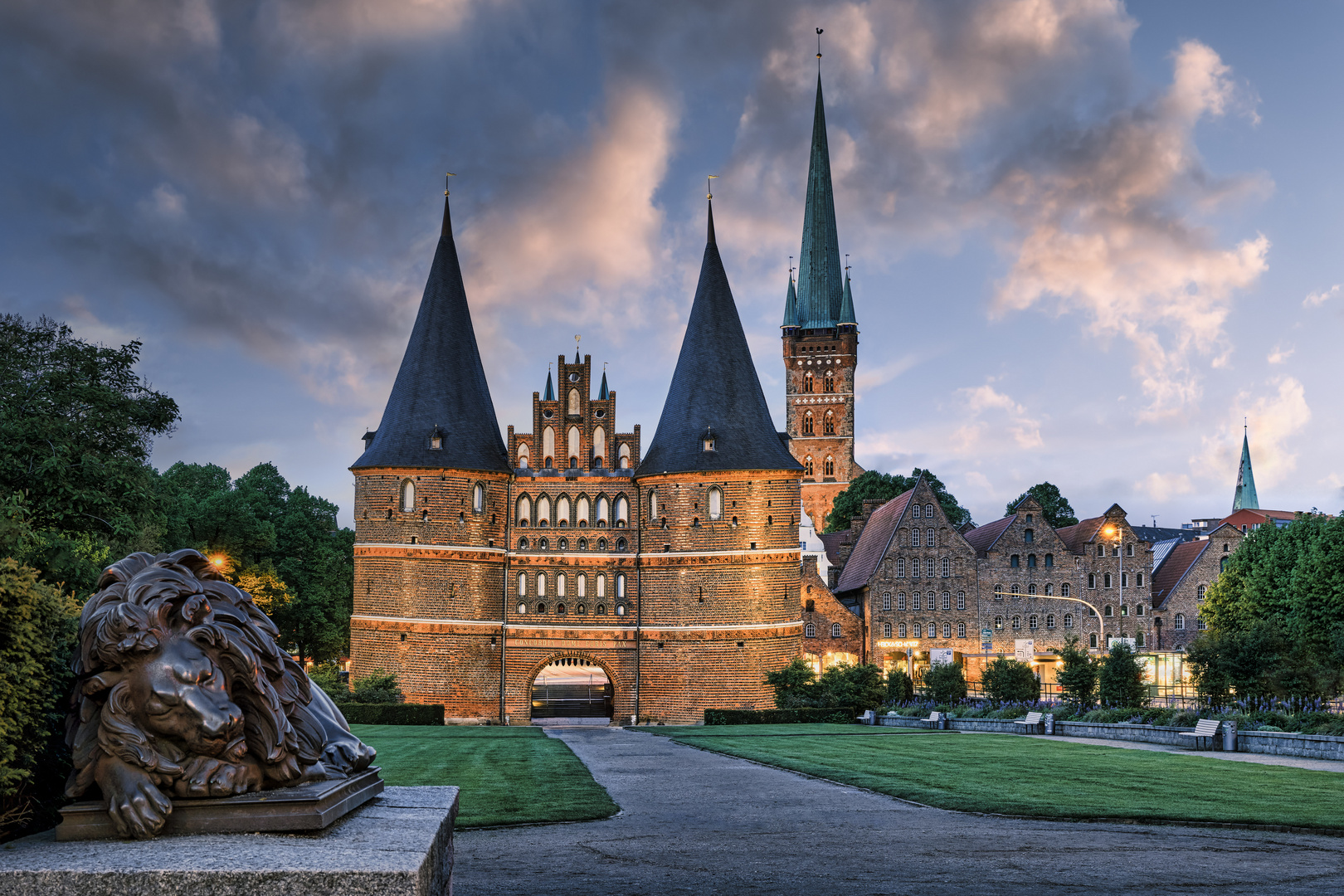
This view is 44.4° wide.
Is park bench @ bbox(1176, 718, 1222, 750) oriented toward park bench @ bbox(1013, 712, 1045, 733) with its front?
no

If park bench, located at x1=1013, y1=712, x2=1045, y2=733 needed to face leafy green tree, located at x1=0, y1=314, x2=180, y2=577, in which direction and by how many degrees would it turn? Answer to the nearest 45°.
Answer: approximately 45° to its right

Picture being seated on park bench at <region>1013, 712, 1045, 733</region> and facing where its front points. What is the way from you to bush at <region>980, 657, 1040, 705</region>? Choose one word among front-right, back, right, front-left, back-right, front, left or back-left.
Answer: back-right

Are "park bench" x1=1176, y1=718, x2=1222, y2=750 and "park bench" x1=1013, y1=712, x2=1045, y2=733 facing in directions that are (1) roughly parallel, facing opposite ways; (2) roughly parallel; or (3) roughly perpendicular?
roughly parallel

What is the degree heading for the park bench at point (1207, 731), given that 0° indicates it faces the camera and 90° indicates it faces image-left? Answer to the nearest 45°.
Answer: approximately 45°

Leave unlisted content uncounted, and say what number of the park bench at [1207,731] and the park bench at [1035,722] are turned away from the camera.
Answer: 0

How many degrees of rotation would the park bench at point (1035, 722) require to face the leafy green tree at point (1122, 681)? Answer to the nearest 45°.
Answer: approximately 135° to its left

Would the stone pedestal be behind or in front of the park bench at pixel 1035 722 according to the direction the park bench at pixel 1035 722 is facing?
in front

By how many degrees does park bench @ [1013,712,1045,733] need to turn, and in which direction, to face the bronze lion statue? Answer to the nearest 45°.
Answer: approximately 45° to its left

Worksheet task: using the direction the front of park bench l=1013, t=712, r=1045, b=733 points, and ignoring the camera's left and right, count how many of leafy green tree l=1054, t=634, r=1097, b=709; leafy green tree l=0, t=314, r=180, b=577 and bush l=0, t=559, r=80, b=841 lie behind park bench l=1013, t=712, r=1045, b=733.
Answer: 1

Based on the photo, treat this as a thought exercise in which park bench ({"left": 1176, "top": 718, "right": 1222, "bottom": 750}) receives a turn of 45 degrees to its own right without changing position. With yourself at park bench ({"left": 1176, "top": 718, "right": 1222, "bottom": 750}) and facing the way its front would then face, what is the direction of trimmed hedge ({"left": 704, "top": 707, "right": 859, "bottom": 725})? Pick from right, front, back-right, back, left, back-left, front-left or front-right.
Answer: front-right

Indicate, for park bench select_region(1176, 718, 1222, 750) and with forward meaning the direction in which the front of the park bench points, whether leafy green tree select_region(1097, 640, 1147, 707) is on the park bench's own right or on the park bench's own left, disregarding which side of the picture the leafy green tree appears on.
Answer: on the park bench's own right

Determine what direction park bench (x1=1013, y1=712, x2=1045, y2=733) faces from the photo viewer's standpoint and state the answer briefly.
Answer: facing the viewer and to the left of the viewer

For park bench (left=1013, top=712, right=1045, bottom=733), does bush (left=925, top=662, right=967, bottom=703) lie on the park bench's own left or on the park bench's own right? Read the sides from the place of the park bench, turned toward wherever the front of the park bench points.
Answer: on the park bench's own right
